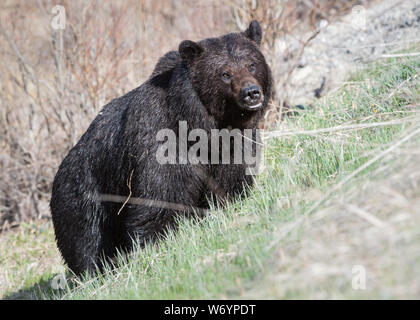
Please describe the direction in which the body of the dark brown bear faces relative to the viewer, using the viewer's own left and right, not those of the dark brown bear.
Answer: facing the viewer and to the right of the viewer
